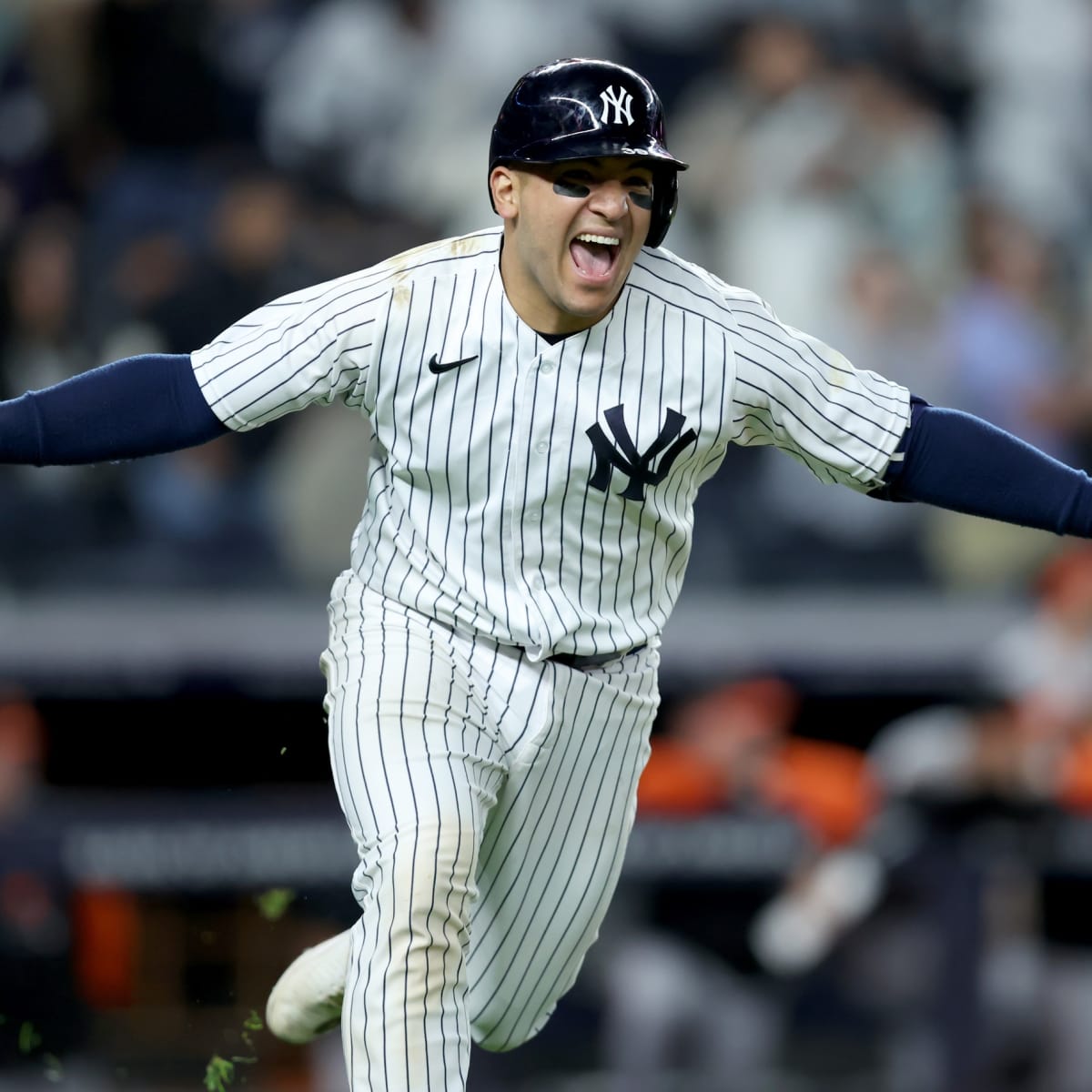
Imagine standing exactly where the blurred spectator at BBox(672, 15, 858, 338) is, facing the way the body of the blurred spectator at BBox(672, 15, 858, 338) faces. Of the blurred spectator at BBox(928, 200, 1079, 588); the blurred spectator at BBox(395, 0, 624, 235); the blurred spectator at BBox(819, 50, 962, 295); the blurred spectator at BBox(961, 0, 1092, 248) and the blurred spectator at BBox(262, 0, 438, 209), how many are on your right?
2

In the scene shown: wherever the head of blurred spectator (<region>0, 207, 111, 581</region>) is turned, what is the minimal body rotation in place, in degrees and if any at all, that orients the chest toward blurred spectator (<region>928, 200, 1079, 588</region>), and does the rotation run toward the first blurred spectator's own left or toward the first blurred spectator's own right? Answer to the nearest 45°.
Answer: approximately 90° to the first blurred spectator's own left

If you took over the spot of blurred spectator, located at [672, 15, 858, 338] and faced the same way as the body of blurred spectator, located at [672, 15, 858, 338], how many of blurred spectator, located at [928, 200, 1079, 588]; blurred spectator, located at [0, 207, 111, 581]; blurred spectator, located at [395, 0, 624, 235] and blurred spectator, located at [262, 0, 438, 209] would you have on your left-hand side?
1

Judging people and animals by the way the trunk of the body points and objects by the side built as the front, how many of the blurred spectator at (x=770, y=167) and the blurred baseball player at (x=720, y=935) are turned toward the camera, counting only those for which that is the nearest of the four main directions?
2

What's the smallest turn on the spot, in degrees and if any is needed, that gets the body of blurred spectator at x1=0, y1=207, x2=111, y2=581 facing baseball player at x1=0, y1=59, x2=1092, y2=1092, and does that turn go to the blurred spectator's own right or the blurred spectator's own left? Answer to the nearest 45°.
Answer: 0° — they already face them

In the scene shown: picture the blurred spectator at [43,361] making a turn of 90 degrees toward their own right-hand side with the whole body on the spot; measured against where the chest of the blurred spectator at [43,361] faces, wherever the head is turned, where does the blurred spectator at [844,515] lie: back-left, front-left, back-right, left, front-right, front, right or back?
back

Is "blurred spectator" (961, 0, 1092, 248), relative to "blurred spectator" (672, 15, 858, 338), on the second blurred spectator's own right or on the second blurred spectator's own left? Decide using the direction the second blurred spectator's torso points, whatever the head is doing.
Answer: on the second blurred spectator's own left

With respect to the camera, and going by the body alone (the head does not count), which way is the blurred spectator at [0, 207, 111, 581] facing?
toward the camera

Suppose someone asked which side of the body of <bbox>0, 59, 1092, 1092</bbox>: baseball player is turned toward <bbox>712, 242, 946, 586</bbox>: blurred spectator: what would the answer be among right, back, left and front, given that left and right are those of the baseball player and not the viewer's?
back

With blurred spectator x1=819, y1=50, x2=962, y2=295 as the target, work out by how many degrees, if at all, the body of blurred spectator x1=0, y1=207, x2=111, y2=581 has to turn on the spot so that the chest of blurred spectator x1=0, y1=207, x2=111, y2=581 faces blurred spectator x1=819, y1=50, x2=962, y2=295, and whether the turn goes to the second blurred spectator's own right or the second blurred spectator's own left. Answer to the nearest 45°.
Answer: approximately 90° to the second blurred spectator's own left

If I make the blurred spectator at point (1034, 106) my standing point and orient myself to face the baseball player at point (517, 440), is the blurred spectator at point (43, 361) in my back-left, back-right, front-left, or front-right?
front-right

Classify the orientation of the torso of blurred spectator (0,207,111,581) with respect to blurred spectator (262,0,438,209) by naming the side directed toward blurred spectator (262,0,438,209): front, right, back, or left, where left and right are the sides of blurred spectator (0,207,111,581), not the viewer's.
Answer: left

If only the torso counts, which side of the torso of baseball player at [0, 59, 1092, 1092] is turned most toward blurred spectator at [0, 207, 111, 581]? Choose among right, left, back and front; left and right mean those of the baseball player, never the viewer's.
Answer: back

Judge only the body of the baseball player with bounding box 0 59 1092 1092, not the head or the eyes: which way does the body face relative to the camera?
toward the camera

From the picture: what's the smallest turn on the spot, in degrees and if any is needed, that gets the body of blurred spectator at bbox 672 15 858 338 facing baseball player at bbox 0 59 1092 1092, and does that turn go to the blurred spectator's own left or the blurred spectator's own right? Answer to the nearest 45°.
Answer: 0° — they already face them
